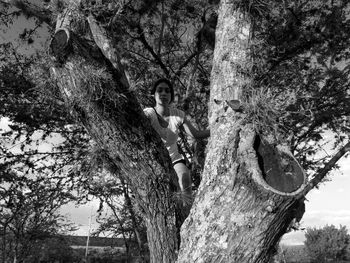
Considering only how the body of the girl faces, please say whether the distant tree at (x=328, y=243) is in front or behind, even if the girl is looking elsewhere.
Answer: behind

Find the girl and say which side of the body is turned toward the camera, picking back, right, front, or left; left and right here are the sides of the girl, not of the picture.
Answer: front
